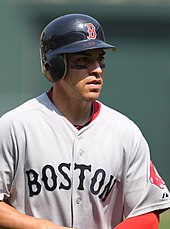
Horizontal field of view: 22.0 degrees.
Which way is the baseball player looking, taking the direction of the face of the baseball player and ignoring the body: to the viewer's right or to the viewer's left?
to the viewer's right

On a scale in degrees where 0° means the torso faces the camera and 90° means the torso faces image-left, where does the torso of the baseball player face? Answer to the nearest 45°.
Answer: approximately 0°
